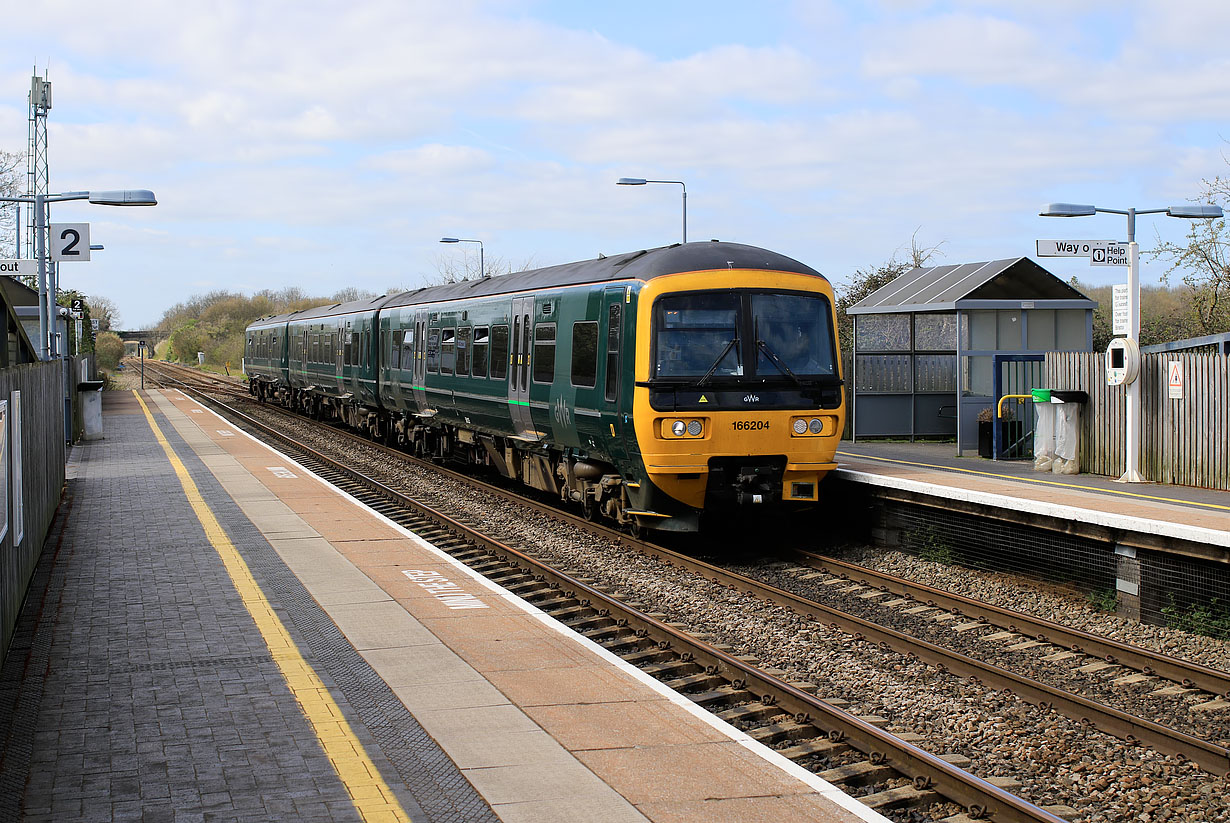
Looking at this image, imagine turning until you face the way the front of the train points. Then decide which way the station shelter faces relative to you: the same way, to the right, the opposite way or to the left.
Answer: to the right

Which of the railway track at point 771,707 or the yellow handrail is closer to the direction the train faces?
the railway track

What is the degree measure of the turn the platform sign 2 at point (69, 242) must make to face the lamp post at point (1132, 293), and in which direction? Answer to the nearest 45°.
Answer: approximately 45° to its left

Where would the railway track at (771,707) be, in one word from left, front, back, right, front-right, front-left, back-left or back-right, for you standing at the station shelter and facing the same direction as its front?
front-left

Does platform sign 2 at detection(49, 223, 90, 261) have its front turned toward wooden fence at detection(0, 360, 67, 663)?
yes

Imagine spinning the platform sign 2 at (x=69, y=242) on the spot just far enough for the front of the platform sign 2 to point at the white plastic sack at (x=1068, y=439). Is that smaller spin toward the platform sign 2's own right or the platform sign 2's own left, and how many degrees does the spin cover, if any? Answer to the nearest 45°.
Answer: approximately 45° to the platform sign 2's own left

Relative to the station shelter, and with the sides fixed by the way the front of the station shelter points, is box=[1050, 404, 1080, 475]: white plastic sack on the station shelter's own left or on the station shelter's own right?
on the station shelter's own left

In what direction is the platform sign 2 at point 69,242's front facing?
toward the camera

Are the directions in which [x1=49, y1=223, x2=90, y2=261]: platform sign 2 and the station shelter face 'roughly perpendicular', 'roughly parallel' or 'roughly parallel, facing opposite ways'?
roughly perpendicular

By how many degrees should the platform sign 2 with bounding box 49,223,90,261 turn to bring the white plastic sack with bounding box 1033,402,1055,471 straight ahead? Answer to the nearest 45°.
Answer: approximately 45° to its left

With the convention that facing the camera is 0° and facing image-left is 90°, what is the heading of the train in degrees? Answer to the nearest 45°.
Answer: approximately 315°

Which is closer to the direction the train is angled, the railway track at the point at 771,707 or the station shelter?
the railway track
